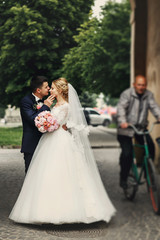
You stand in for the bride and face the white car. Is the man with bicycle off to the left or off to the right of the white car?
right

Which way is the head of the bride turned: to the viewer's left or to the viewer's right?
to the viewer's left

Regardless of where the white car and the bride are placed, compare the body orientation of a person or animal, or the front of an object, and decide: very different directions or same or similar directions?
very different directions

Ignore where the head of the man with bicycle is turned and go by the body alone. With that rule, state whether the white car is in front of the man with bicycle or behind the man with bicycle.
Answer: behind

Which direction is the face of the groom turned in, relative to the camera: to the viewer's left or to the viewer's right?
to the viewer's right

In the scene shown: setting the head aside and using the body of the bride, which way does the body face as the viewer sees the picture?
to the viewer's left

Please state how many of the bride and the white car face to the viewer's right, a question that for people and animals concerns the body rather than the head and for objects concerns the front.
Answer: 1

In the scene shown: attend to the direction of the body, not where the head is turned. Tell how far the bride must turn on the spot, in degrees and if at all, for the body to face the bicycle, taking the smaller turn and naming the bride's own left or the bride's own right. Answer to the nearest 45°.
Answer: approximately 180°

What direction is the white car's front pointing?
to the viewer's right

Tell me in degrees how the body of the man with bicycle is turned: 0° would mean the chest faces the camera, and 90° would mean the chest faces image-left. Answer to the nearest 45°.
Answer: approximately 315°

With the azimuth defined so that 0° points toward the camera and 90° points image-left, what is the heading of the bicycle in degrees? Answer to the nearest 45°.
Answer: approximately 315°
